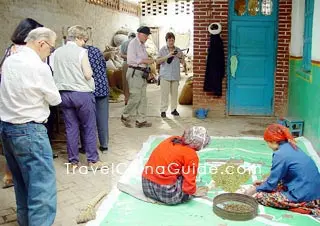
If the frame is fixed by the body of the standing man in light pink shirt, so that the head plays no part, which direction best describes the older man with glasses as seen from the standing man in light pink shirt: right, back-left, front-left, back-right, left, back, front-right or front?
right

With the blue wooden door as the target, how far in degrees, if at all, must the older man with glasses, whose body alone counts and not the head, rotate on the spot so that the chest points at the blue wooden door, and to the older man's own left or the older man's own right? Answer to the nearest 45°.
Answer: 0° — they already face it

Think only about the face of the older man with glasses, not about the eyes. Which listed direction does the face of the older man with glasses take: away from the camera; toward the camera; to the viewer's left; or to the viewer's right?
to the viewer's right

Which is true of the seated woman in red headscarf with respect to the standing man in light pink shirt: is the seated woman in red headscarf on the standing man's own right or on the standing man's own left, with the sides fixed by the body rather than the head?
on the standing man's own right

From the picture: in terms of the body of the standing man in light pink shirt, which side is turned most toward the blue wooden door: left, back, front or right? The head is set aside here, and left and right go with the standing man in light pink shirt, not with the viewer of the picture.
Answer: front

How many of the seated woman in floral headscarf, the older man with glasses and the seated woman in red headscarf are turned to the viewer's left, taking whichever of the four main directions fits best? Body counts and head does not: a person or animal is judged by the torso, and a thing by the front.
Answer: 1

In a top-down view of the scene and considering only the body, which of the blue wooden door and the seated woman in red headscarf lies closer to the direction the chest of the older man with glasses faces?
the blue wooden door
